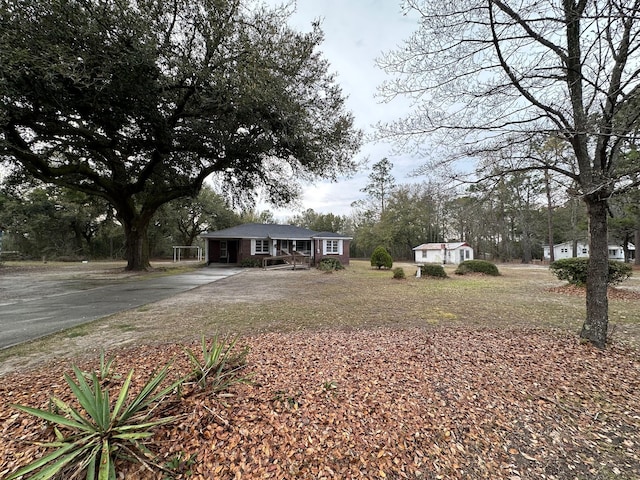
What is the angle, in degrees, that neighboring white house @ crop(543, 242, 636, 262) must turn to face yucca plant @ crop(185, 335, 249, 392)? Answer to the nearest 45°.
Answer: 0° — it already faces it

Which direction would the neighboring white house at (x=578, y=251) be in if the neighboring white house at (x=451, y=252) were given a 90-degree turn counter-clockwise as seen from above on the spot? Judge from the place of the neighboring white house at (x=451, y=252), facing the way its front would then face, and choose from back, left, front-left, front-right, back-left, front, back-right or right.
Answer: front

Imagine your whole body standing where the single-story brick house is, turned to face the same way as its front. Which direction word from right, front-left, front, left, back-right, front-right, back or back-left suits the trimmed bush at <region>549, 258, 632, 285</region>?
front-left

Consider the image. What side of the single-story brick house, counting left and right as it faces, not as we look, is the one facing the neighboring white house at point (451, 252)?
left

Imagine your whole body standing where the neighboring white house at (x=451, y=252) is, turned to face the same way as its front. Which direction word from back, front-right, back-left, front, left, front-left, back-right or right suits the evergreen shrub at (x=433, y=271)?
front-right

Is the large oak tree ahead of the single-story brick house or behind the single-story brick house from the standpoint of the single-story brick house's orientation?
ahead

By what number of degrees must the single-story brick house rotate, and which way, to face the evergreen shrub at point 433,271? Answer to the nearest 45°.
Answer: approximately 45° to its left

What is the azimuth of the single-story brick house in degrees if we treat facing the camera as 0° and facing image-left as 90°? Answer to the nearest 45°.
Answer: approximately 0°

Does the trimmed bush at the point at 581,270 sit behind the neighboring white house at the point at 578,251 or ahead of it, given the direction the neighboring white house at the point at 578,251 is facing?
ahead

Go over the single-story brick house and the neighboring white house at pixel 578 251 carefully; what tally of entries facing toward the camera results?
2
